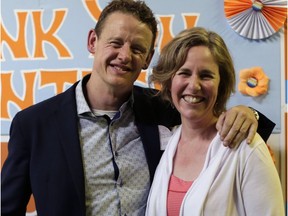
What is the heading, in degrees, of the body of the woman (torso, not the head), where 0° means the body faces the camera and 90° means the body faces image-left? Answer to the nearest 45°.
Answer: approximately 45°

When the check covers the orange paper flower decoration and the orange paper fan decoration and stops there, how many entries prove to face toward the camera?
2

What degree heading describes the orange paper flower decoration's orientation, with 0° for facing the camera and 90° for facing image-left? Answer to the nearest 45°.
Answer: approximately 0°

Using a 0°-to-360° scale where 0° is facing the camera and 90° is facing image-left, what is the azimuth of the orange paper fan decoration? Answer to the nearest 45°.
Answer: approximately 0°

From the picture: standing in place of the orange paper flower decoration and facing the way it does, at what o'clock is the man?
The man is roughly at 1 o'clock from the orange paper flower decoration.

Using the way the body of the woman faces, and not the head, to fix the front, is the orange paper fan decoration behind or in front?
behind
